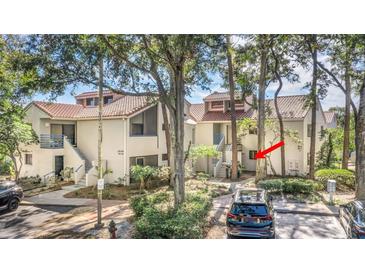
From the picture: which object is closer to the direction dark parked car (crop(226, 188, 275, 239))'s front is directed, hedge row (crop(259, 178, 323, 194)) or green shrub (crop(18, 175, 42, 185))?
the hedge row

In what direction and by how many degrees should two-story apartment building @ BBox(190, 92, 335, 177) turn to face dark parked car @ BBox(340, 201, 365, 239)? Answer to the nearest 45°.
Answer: approximately 45° to its left

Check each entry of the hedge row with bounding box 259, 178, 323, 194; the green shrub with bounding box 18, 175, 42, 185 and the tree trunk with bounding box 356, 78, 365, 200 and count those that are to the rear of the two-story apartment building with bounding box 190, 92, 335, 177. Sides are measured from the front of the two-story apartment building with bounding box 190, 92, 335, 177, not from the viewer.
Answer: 0

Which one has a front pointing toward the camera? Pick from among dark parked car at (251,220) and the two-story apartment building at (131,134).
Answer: the two-story apartment building

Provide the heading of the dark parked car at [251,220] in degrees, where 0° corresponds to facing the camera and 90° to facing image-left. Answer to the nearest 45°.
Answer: approximately 180°

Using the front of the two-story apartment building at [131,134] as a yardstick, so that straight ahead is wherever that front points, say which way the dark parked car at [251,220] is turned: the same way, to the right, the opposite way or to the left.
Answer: the opposite way

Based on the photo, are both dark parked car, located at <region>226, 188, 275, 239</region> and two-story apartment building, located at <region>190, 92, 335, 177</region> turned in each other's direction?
yes

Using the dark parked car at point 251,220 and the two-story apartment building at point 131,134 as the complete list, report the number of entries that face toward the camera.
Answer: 1

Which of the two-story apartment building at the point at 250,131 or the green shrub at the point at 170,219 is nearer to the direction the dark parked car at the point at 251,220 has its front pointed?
the two-story apartment building

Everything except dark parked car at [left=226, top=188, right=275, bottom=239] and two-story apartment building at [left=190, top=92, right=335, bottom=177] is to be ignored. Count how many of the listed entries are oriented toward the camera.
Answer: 1

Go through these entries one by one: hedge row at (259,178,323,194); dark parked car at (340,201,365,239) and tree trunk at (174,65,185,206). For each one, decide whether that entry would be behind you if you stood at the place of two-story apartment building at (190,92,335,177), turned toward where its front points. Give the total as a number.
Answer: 0

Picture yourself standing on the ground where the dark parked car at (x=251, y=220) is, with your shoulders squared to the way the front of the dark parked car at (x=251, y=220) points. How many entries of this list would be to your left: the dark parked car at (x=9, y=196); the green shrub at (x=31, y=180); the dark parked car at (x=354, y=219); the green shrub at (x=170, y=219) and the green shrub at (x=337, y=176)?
3

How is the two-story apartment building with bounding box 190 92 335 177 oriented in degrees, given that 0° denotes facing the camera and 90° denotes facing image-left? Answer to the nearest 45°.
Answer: approximately 0°

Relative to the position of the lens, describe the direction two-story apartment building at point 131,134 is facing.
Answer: facing the viewer

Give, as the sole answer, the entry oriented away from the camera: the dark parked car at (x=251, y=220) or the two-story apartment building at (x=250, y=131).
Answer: the dark parked car

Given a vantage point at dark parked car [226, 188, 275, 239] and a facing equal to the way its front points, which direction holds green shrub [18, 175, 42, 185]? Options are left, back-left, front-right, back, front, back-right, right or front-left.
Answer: left
